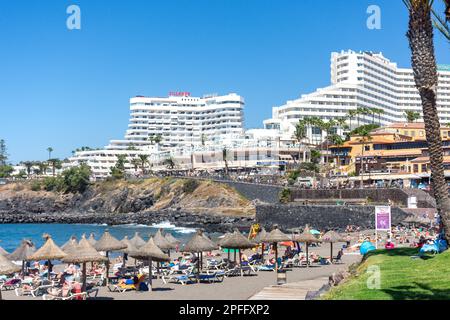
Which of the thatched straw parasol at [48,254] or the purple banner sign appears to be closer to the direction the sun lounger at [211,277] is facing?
the thatched straw parasol

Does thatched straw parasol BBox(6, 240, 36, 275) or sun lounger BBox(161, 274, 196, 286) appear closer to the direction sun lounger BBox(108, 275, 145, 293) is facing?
the thatched straw parasol

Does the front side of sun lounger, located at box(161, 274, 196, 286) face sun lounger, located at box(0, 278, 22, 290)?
yes

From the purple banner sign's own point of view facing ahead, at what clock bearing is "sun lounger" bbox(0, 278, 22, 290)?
The sun lounger is roughly at 2 o'clock from the purple banner sign.

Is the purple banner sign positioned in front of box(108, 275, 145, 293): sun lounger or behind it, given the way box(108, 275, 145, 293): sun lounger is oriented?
behind

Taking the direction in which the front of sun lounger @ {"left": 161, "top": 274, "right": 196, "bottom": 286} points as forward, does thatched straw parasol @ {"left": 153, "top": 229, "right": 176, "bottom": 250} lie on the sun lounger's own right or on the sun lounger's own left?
on the sun lounger's own right

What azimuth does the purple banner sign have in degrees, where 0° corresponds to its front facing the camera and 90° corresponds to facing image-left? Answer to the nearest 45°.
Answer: approximately 0°

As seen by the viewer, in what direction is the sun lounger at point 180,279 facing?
to the viewer's left

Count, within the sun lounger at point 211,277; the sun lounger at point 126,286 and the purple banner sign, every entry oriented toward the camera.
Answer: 1

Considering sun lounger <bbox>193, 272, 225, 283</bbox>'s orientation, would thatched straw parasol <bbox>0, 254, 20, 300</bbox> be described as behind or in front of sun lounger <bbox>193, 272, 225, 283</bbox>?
in front

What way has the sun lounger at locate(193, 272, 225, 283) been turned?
to the viewer's left

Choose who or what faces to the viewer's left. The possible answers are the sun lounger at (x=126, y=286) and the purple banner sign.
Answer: the sun lounger

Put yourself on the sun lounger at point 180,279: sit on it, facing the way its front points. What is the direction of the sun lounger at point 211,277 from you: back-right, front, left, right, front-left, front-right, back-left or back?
back

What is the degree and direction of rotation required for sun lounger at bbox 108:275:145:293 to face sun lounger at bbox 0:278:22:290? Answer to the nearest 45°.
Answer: approximately 45° to its right

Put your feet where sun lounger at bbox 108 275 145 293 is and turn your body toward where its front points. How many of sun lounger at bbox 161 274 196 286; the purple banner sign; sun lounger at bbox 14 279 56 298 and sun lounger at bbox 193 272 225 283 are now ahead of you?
1
